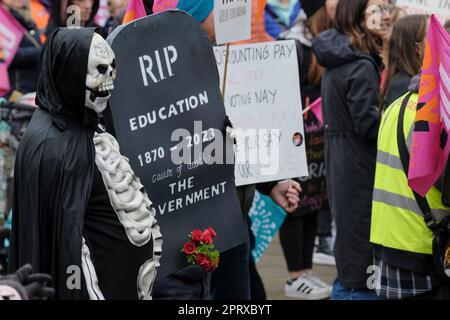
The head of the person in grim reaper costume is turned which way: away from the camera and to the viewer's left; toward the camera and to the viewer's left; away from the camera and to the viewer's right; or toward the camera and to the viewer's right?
toward the camera and to the viewer's right

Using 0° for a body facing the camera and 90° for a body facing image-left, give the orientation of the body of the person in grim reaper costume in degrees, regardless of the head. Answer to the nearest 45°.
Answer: approximately 270°
